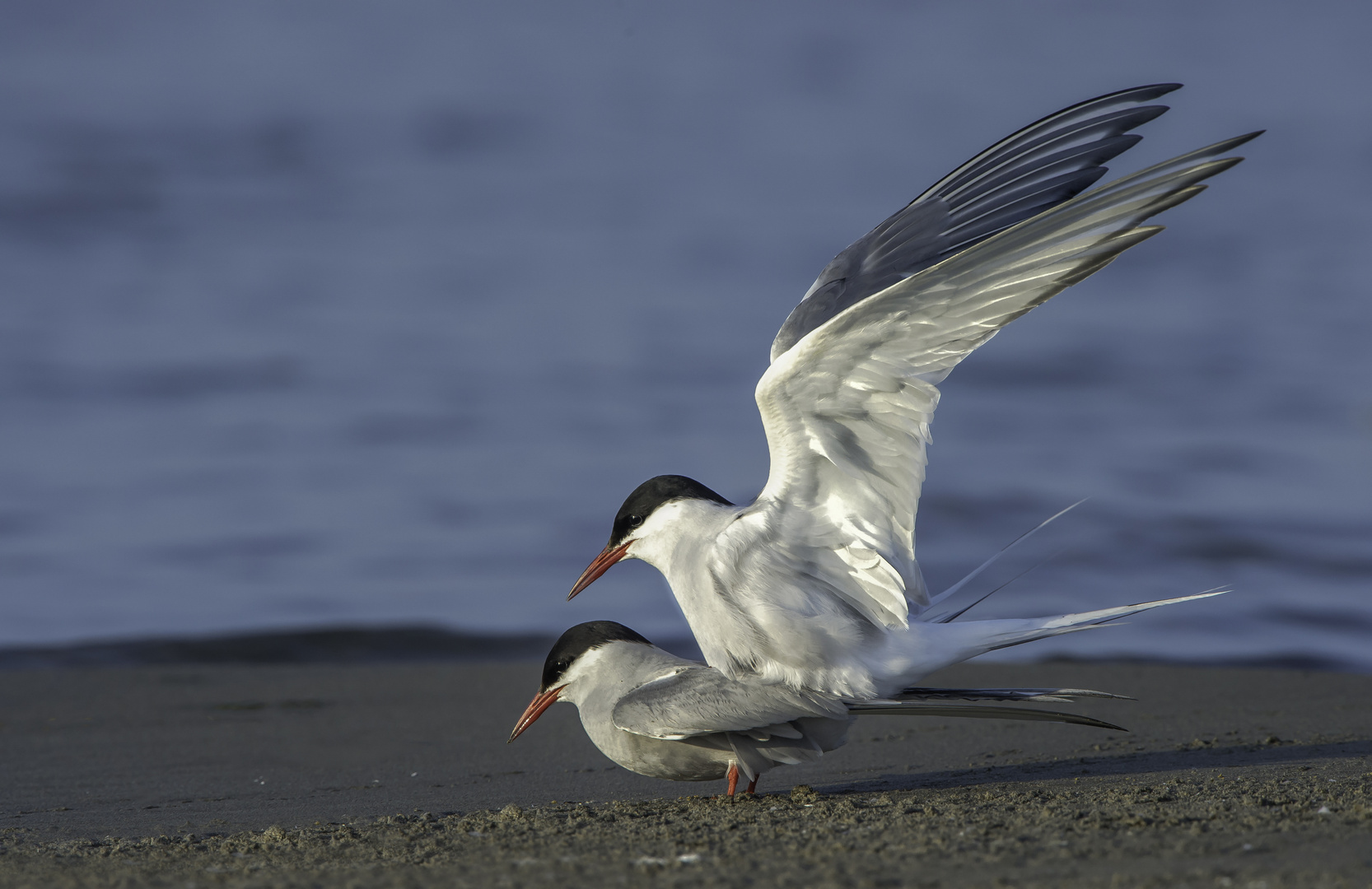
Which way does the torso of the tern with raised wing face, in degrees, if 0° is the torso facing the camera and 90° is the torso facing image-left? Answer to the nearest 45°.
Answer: approximately 90°

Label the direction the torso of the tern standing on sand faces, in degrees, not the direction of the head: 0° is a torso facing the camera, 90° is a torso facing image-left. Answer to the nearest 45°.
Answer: approximately 90°
